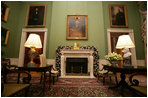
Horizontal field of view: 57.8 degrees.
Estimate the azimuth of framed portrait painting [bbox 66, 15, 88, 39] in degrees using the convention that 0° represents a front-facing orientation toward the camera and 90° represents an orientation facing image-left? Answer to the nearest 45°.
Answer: approximately 0°

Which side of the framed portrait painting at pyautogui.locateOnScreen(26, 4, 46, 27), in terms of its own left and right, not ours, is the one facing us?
front

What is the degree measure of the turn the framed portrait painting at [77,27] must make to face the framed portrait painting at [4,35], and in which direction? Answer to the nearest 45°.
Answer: approximately 90° to its right

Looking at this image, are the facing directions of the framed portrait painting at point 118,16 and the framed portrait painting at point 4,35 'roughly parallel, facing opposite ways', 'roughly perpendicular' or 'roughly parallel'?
roughly perpendicular

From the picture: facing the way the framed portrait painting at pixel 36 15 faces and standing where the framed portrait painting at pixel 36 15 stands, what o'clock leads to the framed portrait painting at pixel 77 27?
the framed portrait painting at pixel 77 27 is roughly at 10 o'clock from the framed portrait painting at pixel 36 15.

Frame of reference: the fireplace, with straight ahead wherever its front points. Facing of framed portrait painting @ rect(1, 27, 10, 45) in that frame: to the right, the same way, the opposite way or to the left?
to the left

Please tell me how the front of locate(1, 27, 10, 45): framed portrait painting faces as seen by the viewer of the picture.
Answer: facing the viewer and to the right of the viewer

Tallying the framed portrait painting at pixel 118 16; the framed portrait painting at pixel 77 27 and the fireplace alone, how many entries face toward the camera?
3

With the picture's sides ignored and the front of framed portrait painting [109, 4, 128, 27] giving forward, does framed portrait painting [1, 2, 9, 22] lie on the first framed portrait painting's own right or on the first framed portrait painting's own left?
on the first framed portrait painting's own right

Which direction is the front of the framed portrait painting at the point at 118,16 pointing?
toward the camera

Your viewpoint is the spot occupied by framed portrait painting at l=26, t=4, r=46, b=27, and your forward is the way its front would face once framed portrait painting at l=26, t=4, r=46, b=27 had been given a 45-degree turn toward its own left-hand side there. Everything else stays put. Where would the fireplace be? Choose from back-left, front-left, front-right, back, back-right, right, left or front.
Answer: front

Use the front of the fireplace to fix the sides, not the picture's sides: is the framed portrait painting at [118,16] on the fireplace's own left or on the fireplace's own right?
on the fireplace's own left

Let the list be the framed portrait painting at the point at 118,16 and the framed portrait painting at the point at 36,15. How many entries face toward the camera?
2
